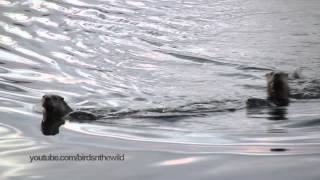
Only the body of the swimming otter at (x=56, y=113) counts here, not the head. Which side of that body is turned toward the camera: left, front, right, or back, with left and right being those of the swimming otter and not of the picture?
left

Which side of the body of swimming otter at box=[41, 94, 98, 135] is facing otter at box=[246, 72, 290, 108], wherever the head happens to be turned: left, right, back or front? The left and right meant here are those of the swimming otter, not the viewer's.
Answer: back
